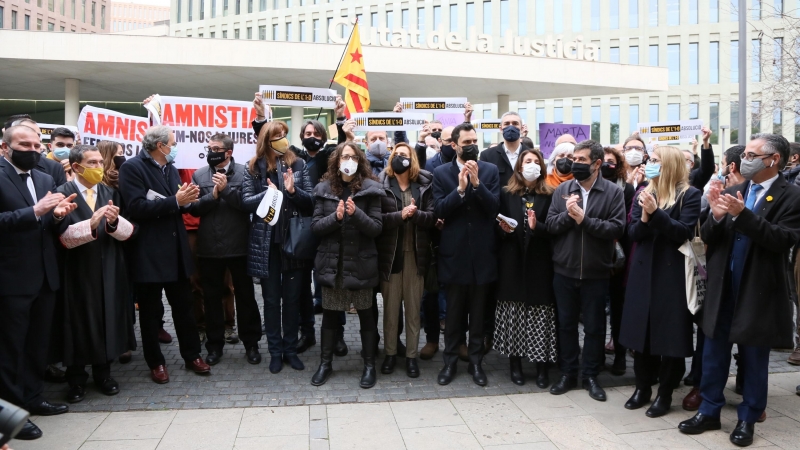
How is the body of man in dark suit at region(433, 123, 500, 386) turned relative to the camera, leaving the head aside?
toward the camera

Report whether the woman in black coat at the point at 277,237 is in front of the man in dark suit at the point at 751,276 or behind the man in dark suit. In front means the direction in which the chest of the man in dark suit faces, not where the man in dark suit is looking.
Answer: in front

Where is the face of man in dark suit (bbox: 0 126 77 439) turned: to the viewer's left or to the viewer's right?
to the viewer's right

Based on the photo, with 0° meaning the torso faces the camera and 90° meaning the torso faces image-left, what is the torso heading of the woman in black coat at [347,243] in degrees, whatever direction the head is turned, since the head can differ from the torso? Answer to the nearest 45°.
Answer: approximately 0°

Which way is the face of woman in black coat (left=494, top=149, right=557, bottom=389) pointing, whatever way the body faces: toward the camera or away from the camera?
toward the camera

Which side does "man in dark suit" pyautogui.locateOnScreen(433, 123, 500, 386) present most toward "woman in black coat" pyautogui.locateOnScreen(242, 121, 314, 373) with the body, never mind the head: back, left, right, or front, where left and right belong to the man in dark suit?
right

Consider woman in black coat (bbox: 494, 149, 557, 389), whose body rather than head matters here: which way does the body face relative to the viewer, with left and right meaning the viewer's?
facing the viewer

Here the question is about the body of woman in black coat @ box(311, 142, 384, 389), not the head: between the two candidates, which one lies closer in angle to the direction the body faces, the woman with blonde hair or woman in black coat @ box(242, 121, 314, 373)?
the woman with blonde hair

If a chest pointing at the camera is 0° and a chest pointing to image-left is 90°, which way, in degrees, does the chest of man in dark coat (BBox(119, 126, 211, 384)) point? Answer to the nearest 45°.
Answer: approximately 315°

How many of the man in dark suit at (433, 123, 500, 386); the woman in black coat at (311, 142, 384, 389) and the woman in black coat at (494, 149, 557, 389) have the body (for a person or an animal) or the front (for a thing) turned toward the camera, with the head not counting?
3

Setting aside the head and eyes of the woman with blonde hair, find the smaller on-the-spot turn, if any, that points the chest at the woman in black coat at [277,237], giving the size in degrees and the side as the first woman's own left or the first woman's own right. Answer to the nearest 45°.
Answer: approximately 45° to the first woman's own right

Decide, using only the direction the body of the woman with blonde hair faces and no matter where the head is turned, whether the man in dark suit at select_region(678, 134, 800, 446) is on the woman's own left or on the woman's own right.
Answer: on the woman's own left

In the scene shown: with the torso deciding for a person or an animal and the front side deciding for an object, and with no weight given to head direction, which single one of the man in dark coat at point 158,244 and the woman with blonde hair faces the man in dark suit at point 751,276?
the man in dark coat at point 158,244

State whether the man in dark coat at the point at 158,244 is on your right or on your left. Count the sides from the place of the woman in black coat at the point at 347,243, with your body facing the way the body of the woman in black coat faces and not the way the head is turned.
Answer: on your right

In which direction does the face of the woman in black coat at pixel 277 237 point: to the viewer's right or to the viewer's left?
to the viewer's right

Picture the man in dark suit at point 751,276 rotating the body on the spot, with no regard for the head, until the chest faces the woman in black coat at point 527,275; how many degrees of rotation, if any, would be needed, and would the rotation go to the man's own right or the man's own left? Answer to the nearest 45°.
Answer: approximately 45° to the man's own right
